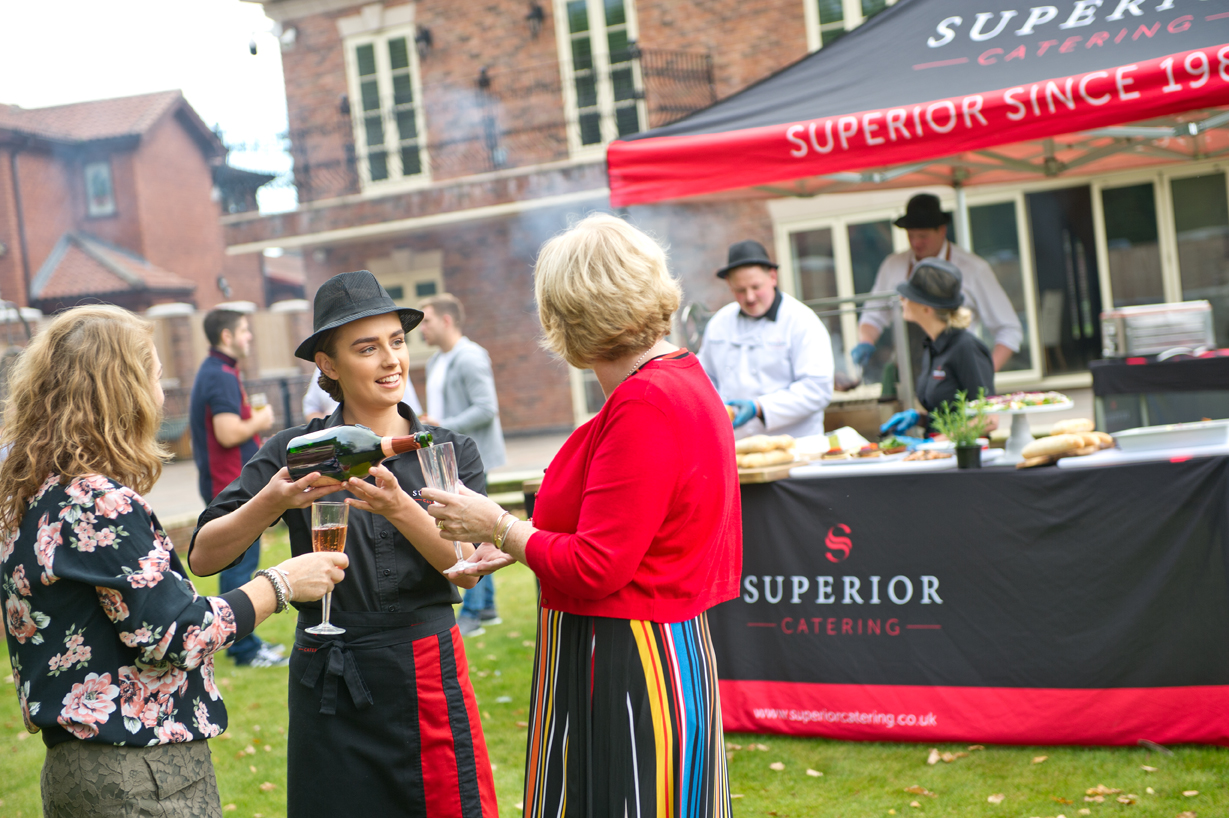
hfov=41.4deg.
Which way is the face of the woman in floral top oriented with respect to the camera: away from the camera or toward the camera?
away from the camera

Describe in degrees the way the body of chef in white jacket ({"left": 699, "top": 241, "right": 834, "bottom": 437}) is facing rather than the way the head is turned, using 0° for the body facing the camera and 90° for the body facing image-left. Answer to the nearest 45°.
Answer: approximately 45°

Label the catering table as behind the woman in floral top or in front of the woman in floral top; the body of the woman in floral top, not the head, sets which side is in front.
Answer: in front

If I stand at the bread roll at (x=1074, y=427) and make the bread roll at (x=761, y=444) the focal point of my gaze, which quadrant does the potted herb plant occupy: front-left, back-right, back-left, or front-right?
front-left

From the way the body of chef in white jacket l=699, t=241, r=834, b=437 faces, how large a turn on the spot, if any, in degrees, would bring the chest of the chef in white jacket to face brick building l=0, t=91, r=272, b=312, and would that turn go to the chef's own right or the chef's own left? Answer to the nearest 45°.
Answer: approximately 90° to the chef's own right

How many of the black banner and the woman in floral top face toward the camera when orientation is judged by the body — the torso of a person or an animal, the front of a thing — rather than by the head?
1

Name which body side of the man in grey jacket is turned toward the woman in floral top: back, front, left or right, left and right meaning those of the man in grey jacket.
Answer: left

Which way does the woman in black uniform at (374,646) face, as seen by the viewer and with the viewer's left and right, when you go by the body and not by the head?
facing the viewer

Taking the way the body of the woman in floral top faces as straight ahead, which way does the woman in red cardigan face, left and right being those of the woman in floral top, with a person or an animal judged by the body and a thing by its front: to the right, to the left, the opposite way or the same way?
to the left

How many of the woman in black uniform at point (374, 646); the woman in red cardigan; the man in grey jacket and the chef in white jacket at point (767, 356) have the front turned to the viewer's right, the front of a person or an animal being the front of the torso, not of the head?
0

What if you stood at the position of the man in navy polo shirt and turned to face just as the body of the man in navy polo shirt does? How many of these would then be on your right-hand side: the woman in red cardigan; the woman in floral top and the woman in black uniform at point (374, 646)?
3

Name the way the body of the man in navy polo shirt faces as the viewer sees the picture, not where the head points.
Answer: to the viewer's right

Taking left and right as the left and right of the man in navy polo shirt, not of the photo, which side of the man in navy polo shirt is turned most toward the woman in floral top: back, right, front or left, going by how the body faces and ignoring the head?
right

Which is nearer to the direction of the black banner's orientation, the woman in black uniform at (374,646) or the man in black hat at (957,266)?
the woman in black uniform

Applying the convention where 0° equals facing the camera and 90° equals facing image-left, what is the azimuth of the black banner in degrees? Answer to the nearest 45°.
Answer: approximately 0°
